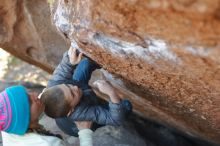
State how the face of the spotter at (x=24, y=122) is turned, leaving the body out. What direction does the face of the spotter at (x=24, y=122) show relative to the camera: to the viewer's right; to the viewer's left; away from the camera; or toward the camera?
to the viewer's right

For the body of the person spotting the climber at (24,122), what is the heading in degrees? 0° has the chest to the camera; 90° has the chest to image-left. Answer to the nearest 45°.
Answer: approximately 270°
